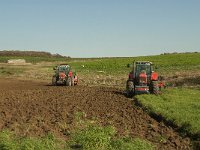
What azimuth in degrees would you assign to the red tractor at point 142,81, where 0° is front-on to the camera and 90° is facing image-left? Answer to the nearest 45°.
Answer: approximately 0°
